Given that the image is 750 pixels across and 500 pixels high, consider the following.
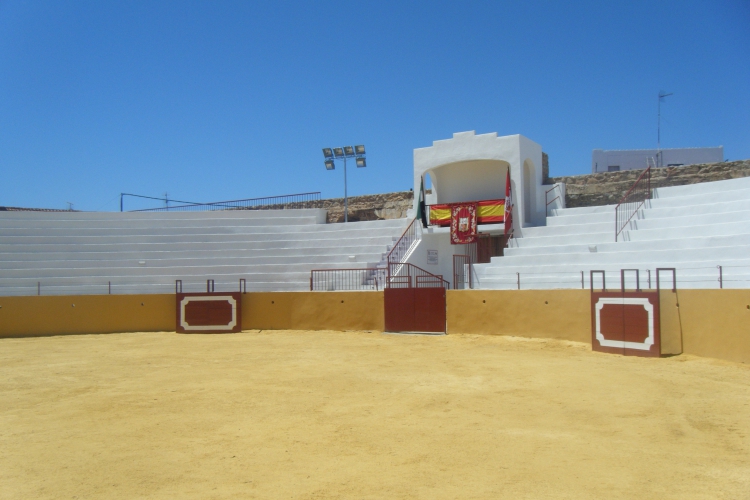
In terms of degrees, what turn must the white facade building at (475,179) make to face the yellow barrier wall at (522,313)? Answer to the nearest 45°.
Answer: approximately 45° to its left

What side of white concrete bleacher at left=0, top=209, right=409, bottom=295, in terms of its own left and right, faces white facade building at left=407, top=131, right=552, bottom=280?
left

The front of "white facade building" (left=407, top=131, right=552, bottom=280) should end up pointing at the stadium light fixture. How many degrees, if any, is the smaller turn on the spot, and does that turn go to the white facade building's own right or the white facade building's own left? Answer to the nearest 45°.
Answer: approximately 90° to the white facade building's own right

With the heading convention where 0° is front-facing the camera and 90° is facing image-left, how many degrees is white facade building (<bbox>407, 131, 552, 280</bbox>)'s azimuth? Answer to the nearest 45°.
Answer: approximately 45°

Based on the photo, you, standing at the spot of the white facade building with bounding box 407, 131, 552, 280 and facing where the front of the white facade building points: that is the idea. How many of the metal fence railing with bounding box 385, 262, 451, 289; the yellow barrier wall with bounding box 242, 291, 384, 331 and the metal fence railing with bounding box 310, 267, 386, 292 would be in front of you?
3

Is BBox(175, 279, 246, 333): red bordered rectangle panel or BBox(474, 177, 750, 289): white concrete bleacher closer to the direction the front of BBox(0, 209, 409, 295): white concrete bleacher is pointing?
the red bordered rectangle panel

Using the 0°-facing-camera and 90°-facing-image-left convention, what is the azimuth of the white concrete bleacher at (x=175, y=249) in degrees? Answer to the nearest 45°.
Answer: approximately 0°

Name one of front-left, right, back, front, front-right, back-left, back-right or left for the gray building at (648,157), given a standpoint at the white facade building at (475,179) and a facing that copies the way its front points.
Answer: back
